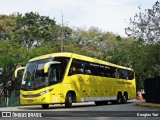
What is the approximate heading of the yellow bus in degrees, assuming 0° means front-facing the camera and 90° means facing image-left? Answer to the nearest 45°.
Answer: approximately 45°
